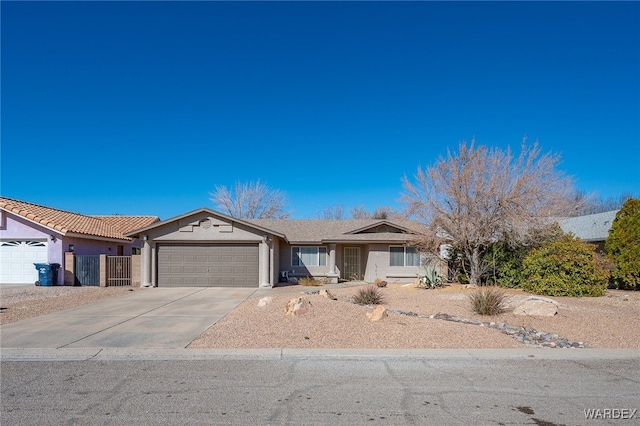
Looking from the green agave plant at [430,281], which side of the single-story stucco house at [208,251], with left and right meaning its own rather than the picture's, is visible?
left

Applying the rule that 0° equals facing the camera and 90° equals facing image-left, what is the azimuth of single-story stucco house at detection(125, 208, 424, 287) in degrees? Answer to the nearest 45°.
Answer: approximately 0°

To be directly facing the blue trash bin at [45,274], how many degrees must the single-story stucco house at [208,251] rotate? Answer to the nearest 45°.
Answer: approximately 90° to its right

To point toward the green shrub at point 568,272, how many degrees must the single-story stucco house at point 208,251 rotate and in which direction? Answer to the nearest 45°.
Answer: approximately 45° to its left

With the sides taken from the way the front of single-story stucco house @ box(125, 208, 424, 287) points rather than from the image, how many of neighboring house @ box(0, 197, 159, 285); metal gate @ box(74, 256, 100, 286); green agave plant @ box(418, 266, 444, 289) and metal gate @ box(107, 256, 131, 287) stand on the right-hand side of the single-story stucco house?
3
